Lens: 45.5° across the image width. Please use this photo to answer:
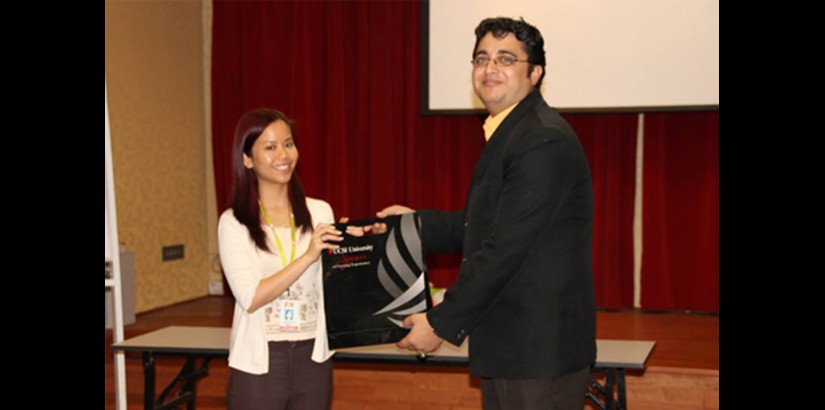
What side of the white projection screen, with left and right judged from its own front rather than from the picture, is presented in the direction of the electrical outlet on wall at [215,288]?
right

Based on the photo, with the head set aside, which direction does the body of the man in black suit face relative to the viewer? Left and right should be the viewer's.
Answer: facing to the left of the viewer

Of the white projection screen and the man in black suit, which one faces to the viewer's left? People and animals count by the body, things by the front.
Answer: the man in black suit

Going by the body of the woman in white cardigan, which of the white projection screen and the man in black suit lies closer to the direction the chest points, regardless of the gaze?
the man in black suit

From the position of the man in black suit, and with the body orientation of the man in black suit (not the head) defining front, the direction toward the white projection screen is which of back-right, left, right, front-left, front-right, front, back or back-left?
right

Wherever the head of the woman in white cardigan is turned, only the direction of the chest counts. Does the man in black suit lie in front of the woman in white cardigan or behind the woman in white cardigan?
in front

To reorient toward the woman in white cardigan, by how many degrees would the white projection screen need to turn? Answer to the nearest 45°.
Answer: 0° — it already faces them

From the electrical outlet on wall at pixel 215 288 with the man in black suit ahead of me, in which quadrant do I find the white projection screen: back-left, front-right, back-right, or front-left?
front-left

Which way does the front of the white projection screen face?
toward the camera

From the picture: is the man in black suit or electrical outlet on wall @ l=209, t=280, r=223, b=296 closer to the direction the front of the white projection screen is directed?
the man in black suit

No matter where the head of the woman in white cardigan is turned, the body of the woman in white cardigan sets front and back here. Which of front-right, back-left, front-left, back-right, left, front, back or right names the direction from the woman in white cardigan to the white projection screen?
left

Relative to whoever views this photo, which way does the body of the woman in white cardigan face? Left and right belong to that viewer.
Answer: facing the viewer and to the right of the viewer

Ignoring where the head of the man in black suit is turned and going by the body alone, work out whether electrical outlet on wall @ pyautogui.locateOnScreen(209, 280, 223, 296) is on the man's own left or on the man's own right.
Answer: on the man's own right

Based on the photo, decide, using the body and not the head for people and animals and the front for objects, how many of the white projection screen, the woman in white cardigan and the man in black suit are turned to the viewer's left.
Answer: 1
